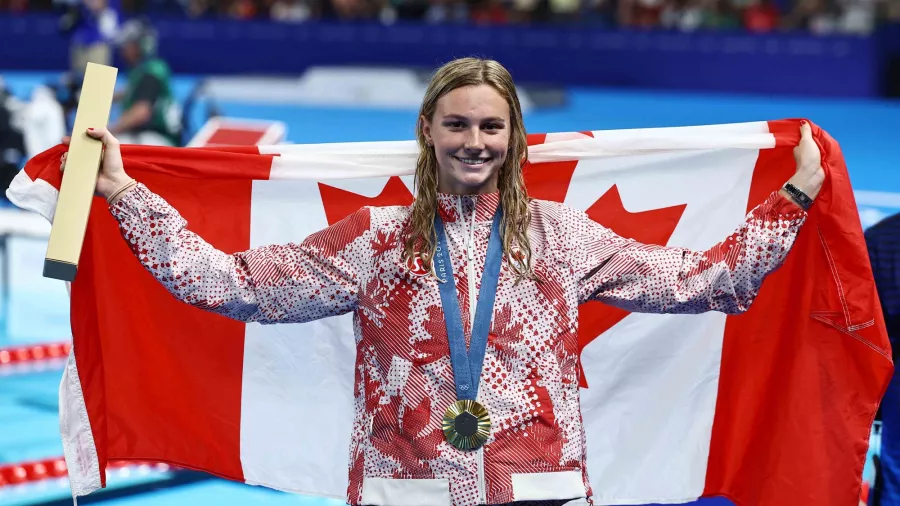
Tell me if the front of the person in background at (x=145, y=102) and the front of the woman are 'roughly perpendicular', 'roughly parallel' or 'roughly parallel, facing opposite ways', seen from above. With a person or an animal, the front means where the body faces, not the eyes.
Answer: roughly perpendicular

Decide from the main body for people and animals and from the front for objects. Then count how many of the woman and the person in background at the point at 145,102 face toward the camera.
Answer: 1

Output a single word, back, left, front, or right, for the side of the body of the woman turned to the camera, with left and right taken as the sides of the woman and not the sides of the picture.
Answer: front

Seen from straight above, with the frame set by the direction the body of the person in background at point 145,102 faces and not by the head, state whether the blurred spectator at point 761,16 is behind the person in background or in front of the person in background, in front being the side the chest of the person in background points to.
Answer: behind

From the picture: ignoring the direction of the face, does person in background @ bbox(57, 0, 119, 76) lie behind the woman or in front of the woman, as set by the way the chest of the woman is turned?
behind

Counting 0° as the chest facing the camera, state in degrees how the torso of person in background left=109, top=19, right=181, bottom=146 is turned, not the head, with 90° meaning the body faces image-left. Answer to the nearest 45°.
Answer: approximately 90°
